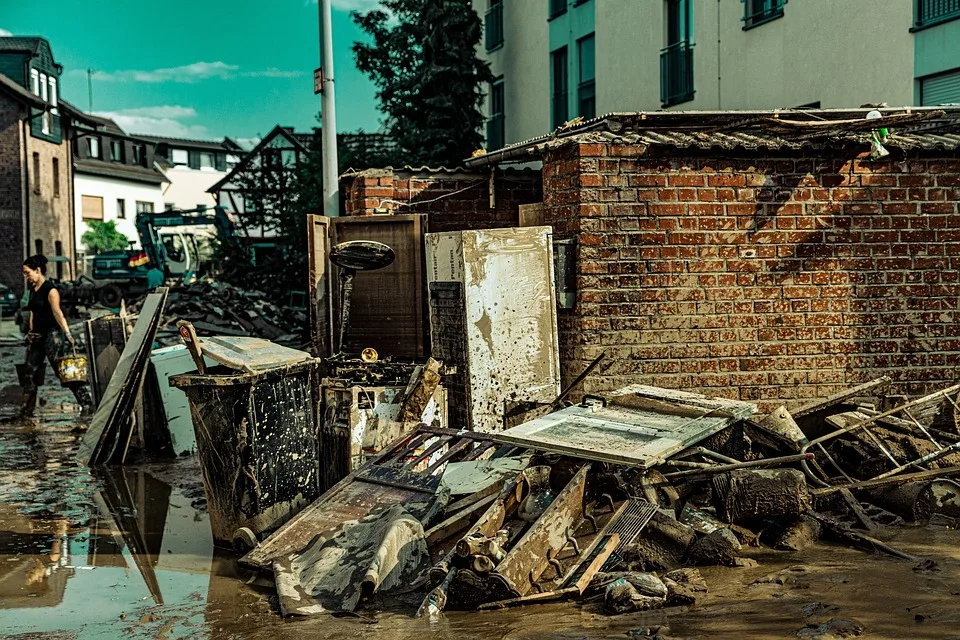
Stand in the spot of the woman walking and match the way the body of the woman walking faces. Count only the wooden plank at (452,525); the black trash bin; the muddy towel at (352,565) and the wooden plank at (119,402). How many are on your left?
4

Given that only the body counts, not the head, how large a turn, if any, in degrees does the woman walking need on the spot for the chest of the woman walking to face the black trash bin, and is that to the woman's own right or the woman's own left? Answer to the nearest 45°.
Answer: approximately 90° to the woman's own left

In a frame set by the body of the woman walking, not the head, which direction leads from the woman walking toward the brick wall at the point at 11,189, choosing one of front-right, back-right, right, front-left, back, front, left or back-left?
right

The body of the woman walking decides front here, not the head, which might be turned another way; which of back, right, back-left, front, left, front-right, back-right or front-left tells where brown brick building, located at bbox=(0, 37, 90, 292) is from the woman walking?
right

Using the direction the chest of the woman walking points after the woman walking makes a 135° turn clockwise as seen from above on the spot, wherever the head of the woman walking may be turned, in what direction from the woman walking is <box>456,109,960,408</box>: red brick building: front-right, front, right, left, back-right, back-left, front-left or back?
right

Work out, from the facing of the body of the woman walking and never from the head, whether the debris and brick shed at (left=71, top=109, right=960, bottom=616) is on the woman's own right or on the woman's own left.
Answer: on the woman's own left

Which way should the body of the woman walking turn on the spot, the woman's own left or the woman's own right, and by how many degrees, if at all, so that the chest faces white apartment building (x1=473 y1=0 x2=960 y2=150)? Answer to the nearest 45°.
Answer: approximately 180°

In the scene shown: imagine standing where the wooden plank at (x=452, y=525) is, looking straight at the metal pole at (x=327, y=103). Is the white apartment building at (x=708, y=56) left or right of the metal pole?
right

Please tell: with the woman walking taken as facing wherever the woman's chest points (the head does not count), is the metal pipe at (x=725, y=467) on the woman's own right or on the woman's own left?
on the woman's own left

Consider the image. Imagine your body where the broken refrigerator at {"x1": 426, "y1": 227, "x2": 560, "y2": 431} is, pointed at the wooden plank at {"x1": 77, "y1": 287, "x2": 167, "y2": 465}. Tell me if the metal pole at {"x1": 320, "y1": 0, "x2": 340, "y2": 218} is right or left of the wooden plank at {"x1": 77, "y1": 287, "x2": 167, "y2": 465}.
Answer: right

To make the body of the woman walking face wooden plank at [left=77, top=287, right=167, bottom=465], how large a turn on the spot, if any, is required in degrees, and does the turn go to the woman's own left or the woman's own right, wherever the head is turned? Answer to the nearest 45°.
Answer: approximately 90° to the woman's own left

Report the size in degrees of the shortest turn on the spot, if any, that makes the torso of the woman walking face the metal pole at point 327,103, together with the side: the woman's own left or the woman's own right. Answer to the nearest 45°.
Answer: approximately 135° to the woman's own left

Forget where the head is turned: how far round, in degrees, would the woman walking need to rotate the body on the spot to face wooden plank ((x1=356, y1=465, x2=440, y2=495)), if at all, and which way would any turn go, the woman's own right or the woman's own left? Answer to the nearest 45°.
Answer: approximately 90° to the woman's own left
